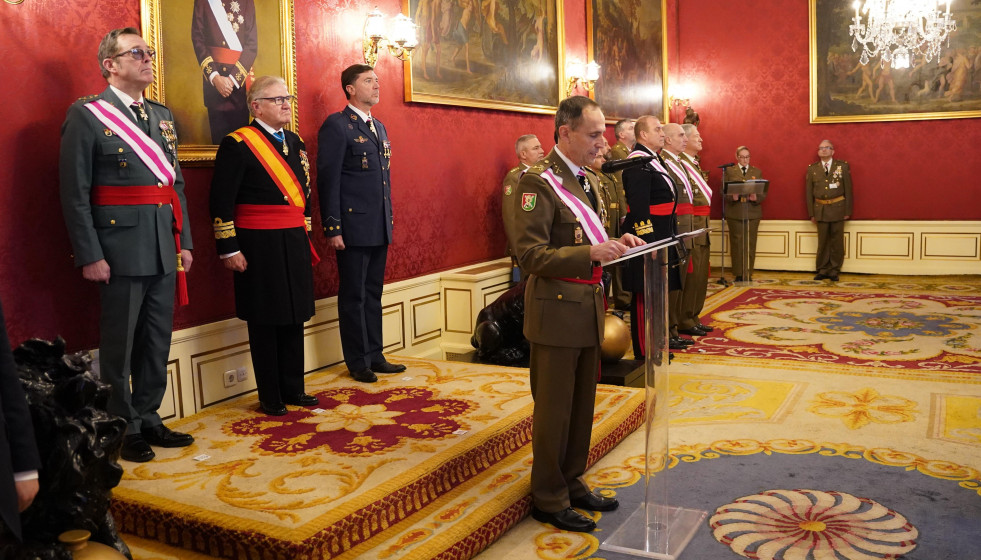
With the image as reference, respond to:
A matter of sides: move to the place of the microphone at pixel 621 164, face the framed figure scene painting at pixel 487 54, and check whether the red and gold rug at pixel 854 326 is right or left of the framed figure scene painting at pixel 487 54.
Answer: right

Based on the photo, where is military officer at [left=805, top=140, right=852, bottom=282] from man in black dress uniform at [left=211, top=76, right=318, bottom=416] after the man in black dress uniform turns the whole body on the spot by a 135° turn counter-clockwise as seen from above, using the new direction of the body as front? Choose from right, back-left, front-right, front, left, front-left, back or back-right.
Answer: front-right

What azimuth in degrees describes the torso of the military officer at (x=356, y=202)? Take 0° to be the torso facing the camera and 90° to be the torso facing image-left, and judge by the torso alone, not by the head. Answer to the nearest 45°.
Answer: approximately 315°

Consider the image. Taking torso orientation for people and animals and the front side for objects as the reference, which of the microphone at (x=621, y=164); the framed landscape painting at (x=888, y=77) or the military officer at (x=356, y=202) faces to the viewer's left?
the microphone

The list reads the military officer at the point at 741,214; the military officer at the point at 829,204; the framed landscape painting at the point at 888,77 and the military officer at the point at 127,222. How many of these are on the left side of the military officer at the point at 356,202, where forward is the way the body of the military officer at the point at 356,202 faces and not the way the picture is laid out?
3

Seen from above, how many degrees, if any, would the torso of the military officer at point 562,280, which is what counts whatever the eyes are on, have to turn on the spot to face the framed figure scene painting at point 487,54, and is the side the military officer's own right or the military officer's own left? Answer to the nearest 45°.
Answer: approximately 135° to the military officer's own left

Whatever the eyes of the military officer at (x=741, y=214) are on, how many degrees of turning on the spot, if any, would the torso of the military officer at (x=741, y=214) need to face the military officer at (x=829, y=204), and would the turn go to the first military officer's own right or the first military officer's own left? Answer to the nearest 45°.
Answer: approximately 90° to the first military officer's own left

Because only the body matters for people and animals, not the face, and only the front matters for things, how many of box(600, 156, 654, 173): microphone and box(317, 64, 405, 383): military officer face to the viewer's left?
1

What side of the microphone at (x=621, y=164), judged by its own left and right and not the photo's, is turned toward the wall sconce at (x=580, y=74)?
right

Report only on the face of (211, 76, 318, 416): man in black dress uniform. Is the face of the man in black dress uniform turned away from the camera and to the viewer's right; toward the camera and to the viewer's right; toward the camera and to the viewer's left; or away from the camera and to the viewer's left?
toward the camera and to the viewer's right

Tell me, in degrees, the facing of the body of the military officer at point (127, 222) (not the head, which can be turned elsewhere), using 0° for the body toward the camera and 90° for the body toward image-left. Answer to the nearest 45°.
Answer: approximately 315°
